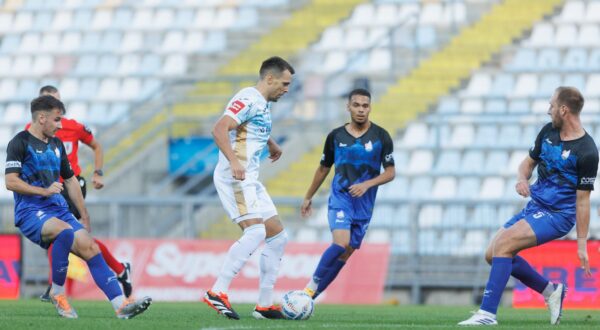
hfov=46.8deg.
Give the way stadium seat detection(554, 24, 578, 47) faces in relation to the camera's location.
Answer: facing the viewer

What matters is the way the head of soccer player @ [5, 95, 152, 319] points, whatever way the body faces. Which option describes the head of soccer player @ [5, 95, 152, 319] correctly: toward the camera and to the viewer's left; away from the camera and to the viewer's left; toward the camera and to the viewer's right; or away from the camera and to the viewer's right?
toward the camera and to the viewer's right

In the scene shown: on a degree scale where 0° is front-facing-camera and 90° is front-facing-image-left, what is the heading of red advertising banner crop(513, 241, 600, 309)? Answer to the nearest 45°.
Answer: approximately 0°

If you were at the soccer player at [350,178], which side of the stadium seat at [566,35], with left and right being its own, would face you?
front

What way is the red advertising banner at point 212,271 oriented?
toward the camera

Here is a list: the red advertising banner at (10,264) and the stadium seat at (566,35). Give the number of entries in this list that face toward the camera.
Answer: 2

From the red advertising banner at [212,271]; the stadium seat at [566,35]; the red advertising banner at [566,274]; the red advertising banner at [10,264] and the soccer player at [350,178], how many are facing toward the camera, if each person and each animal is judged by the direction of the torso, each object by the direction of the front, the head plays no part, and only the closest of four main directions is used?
5

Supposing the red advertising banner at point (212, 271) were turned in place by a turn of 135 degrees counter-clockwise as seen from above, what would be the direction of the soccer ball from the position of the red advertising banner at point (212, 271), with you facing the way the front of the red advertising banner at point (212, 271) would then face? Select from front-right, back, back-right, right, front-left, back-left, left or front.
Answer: back-right

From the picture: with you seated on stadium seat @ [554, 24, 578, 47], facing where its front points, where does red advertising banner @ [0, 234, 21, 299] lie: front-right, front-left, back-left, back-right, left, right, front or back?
front-right

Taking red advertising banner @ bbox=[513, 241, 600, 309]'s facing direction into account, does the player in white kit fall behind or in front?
in front

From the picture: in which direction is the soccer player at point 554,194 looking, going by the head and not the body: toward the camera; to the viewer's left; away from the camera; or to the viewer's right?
to the viewer's left
